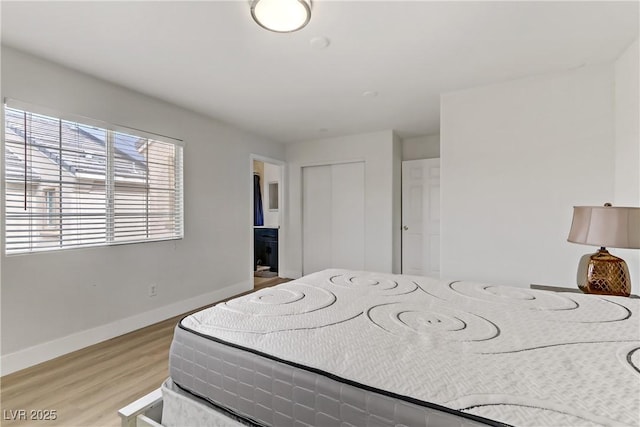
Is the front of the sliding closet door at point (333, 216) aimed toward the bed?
yes

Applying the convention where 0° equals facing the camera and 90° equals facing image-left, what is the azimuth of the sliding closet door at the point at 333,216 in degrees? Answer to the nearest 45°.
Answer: approximately 0°

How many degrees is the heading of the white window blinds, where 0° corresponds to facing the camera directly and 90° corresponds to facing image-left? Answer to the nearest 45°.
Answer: approximately 315°

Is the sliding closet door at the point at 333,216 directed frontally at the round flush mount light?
yes

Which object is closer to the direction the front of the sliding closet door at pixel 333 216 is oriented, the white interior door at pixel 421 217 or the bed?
the bed

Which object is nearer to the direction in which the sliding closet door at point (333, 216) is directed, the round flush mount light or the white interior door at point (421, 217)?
the round flush mount light

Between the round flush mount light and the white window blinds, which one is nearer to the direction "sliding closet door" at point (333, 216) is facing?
the round flush mount light

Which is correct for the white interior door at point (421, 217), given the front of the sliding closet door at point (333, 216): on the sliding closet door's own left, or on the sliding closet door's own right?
on the sliding closet door's own left

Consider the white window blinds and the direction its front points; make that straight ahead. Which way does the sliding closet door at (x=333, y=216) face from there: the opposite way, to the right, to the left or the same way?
to the right
